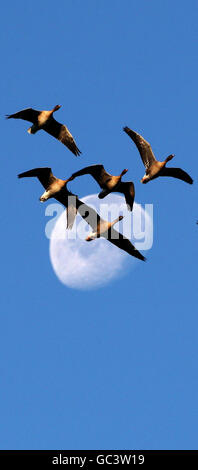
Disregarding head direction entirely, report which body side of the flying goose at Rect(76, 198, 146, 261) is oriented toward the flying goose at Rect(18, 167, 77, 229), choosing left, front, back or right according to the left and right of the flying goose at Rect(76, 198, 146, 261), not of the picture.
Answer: back

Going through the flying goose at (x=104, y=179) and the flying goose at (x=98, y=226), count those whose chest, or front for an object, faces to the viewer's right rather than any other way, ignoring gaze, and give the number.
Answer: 2

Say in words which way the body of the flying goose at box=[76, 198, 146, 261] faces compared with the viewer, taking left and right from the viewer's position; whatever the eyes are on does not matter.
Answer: facing to the right of the viewer

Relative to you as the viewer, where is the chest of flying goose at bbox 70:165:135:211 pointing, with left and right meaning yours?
facing to the right of the viewer
